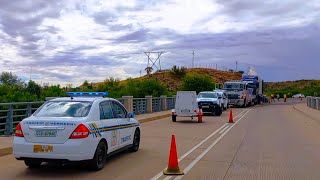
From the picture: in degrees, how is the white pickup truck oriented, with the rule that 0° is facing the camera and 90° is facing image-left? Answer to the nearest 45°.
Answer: approximately 45°

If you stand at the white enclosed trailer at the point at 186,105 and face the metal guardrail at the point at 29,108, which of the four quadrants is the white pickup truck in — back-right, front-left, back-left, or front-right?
back-right

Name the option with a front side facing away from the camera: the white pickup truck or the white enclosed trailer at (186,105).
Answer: the white enclosed trailer

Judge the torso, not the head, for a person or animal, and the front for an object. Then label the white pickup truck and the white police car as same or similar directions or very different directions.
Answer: very different directions

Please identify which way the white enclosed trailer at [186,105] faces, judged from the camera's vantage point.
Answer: facing away from the viewer

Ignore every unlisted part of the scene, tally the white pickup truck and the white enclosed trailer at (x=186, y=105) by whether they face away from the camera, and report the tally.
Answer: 1

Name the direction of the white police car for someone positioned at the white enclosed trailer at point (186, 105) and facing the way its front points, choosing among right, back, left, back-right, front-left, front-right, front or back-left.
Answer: back

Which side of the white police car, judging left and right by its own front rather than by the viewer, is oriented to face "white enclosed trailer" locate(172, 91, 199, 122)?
front

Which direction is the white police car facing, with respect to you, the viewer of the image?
facing away from the viewer and to the right of the viewer

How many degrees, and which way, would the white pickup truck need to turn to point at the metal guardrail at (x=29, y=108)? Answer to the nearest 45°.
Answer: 0° — it already faces it

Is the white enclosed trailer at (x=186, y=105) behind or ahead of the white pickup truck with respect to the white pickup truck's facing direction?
ahead
